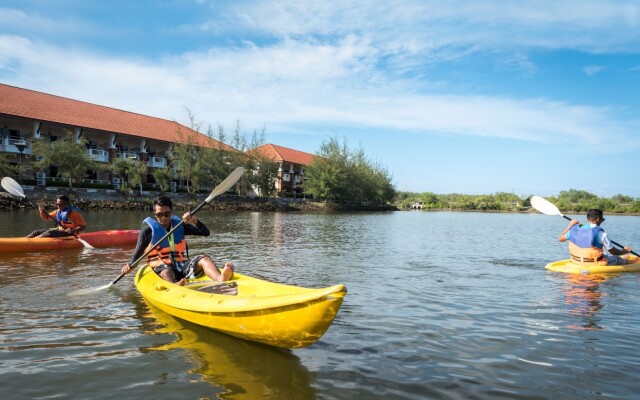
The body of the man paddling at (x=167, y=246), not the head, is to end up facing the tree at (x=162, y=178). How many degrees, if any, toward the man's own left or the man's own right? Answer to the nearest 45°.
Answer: approximately 135° to the man's own left

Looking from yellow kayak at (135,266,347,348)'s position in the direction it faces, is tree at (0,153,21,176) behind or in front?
behind

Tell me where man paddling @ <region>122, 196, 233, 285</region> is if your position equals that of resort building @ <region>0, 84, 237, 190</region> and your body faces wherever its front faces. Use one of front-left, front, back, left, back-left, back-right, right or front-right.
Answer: front-right

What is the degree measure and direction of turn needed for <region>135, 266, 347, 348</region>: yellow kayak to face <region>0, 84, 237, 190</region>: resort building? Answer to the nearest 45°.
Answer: approximately 135° to its left

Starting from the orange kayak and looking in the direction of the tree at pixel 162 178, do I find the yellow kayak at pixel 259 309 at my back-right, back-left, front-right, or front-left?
back-right

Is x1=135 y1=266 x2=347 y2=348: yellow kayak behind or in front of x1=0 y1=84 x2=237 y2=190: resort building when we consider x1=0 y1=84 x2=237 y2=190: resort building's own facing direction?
in front

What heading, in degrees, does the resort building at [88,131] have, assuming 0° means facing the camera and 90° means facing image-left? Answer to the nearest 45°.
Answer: approximately 315°
